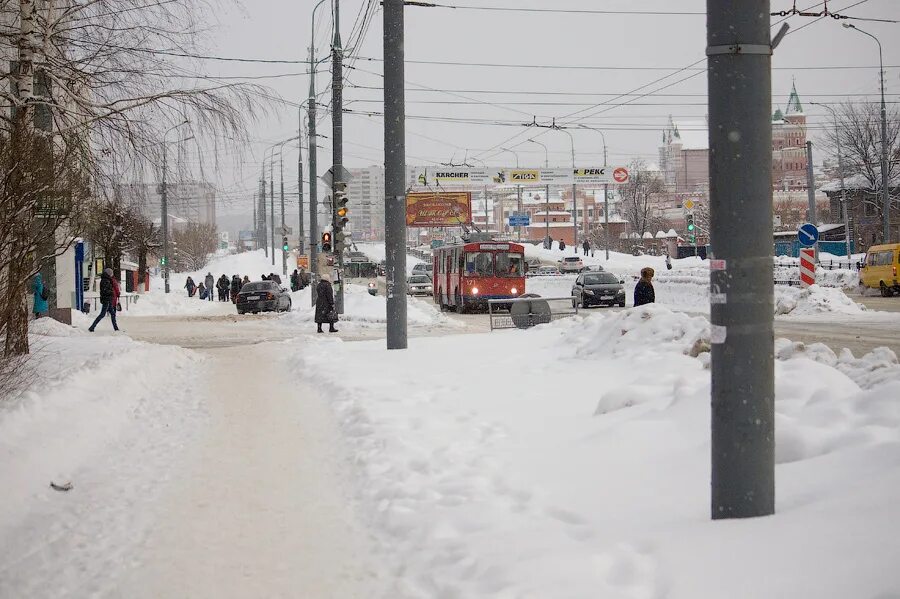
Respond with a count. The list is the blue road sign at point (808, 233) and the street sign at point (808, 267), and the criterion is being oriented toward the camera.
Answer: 2

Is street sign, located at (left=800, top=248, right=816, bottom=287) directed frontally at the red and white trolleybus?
no

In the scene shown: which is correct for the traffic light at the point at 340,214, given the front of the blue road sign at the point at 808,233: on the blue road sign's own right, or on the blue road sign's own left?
on the blue road sign's own right

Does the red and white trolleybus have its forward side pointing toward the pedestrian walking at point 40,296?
no

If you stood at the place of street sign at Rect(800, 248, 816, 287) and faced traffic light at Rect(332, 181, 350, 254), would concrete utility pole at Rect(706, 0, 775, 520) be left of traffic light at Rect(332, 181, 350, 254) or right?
left

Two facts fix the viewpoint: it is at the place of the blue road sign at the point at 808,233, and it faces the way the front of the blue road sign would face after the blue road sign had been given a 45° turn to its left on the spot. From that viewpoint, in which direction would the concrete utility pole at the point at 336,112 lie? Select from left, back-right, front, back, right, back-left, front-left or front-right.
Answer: right

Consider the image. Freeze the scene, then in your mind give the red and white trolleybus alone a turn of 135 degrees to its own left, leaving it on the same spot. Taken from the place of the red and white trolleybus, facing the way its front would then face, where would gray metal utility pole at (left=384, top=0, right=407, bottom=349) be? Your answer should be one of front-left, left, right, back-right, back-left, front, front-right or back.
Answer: back

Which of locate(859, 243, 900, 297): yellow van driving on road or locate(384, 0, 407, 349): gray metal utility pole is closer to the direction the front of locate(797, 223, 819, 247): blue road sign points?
the gray metal utility pole

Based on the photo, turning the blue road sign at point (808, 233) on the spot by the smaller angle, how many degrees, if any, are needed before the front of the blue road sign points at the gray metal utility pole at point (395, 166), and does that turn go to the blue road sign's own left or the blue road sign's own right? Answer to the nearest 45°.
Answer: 0° — it already faces it

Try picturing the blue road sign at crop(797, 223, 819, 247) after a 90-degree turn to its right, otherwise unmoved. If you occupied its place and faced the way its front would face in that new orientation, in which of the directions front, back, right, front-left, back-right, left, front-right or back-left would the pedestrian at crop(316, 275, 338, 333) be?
front-left

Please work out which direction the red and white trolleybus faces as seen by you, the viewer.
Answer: facing the viewer and to the right of the viewer

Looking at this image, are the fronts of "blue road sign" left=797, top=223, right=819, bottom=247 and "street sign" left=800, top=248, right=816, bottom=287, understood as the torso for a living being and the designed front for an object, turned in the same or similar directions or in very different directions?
same or similar directions

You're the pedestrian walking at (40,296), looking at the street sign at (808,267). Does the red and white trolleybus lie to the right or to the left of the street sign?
left

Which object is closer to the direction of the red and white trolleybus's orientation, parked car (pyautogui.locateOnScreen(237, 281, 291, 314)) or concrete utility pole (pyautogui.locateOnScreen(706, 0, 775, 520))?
the concrete utility pole

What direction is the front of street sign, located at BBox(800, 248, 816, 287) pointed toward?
toward the camera
